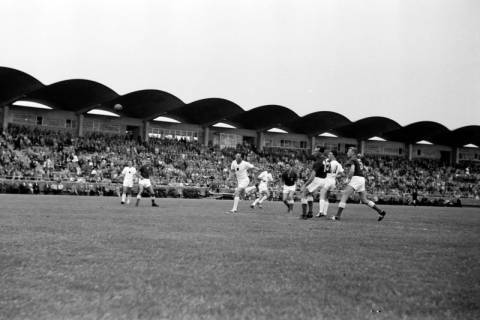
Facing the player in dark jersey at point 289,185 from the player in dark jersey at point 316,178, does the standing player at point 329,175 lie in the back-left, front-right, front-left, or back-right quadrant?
back-right

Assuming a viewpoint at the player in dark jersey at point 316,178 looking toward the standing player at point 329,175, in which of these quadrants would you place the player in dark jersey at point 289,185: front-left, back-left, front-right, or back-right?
back-left

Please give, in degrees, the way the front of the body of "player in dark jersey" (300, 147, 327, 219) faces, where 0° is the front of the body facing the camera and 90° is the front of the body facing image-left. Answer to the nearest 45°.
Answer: approximately 90°
